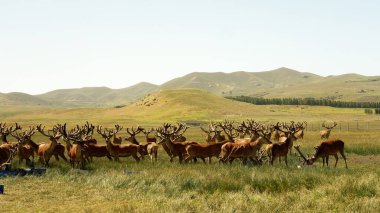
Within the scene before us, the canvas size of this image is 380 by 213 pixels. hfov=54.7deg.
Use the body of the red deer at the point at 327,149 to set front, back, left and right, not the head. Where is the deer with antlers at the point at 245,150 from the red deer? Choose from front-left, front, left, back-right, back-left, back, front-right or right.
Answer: front-left

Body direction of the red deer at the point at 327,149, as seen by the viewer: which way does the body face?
to the viewer's left
